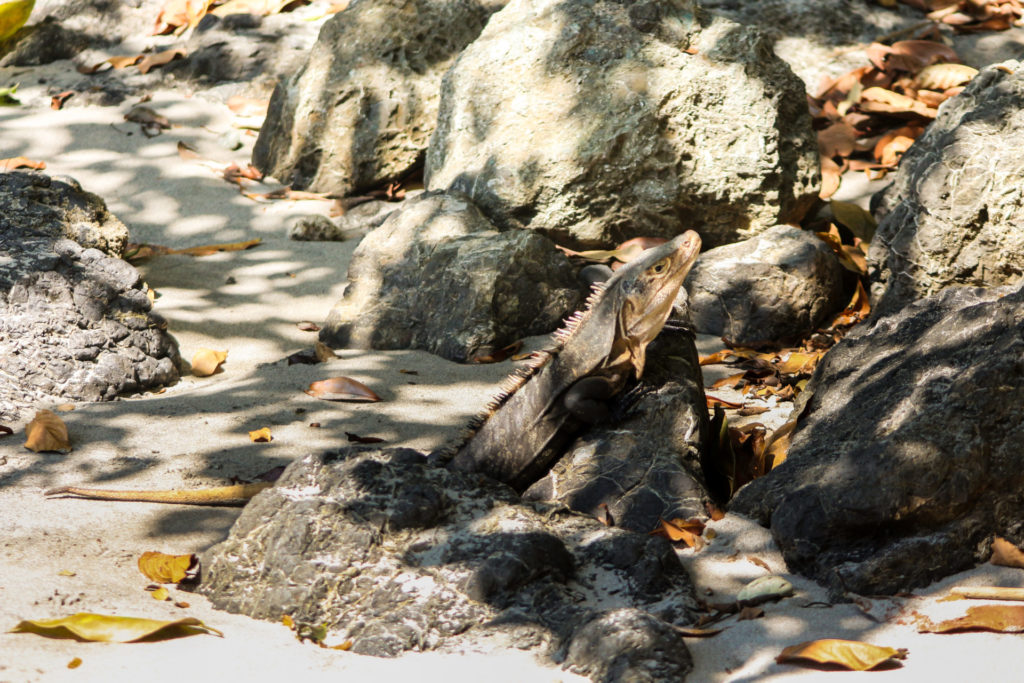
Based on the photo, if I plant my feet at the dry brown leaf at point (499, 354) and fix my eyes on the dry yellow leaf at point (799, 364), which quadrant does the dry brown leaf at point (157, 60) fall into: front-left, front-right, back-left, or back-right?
back-left

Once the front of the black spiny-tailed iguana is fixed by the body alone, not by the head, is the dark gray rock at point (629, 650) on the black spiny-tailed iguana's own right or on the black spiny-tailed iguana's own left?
on the black spiny-tailed iguana's own right

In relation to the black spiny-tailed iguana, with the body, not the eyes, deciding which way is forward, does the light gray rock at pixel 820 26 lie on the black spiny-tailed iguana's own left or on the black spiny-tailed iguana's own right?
on the black spiny-tailed iguana's own left

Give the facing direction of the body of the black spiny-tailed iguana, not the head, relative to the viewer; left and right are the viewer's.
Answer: facing to the right of the viewer

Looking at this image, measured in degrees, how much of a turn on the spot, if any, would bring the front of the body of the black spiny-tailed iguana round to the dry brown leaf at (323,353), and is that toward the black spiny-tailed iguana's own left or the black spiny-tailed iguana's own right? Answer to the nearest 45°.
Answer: approximately 135° to the black spiny-tailed iguana's own left

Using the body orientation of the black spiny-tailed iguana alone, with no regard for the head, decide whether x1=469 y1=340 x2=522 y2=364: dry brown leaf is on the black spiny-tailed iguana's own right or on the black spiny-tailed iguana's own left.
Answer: on the black spiny-tailed iguana's own left

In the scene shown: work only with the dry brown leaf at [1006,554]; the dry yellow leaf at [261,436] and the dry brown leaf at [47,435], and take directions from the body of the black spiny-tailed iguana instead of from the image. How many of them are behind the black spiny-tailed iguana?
2

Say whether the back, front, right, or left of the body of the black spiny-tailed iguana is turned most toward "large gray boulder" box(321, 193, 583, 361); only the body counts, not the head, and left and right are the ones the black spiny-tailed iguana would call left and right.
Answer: left

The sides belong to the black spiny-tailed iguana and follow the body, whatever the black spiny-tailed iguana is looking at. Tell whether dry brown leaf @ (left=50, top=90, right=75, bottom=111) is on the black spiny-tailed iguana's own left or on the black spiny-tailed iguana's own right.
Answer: on the black spiny-tailed iguana's own left

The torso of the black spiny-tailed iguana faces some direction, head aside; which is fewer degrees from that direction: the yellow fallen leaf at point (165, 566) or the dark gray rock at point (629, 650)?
the dark gray rock
